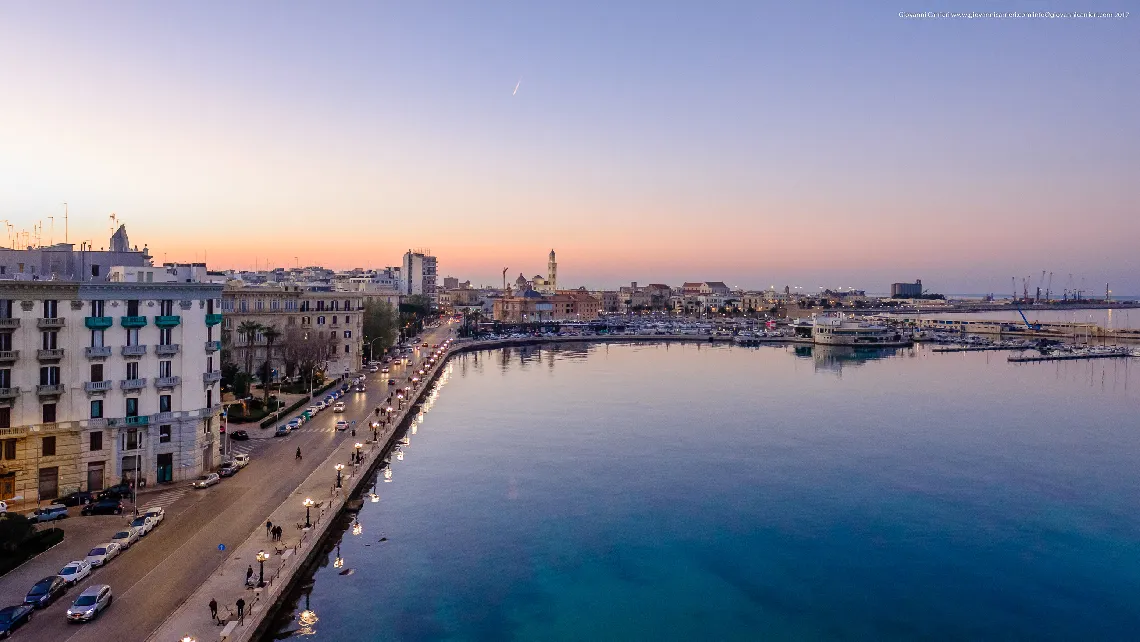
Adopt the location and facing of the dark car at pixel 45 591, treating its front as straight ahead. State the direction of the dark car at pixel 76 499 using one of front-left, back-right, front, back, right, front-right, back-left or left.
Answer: back-right

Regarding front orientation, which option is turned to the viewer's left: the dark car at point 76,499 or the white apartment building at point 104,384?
the dark car

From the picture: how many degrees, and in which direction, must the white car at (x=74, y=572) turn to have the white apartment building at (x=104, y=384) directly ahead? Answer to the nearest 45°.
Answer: approximately 135° to its right

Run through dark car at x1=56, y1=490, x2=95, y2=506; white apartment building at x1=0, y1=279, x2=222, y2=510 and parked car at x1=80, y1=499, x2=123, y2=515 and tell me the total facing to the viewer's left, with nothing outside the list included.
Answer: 2

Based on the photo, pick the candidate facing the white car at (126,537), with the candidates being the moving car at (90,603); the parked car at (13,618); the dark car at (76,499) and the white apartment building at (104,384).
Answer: the white apartment building

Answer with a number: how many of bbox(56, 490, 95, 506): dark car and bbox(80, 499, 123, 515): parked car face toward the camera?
0

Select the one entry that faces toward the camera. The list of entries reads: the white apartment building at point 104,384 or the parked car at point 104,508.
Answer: the white apartment building

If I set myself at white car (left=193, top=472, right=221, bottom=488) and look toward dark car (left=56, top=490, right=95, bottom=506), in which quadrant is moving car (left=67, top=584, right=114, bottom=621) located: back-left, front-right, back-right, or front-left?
front-left

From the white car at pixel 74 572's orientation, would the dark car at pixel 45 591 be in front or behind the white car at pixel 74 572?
in front

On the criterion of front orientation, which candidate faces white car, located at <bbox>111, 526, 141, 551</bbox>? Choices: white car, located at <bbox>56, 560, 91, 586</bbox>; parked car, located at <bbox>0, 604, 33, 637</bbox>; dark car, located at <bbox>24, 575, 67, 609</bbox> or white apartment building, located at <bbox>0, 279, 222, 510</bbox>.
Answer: the white apartment building

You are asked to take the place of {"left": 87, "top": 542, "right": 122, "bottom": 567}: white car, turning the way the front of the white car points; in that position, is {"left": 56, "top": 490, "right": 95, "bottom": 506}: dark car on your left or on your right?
on your right

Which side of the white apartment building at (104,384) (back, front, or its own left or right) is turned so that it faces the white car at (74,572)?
front

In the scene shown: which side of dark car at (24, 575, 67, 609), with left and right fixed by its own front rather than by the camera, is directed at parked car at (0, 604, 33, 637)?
front

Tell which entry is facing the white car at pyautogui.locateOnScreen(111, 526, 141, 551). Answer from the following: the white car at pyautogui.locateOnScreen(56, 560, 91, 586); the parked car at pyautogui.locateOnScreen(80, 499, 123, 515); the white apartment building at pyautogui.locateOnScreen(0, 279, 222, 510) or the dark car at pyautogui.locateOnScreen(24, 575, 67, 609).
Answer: the white apartment building
